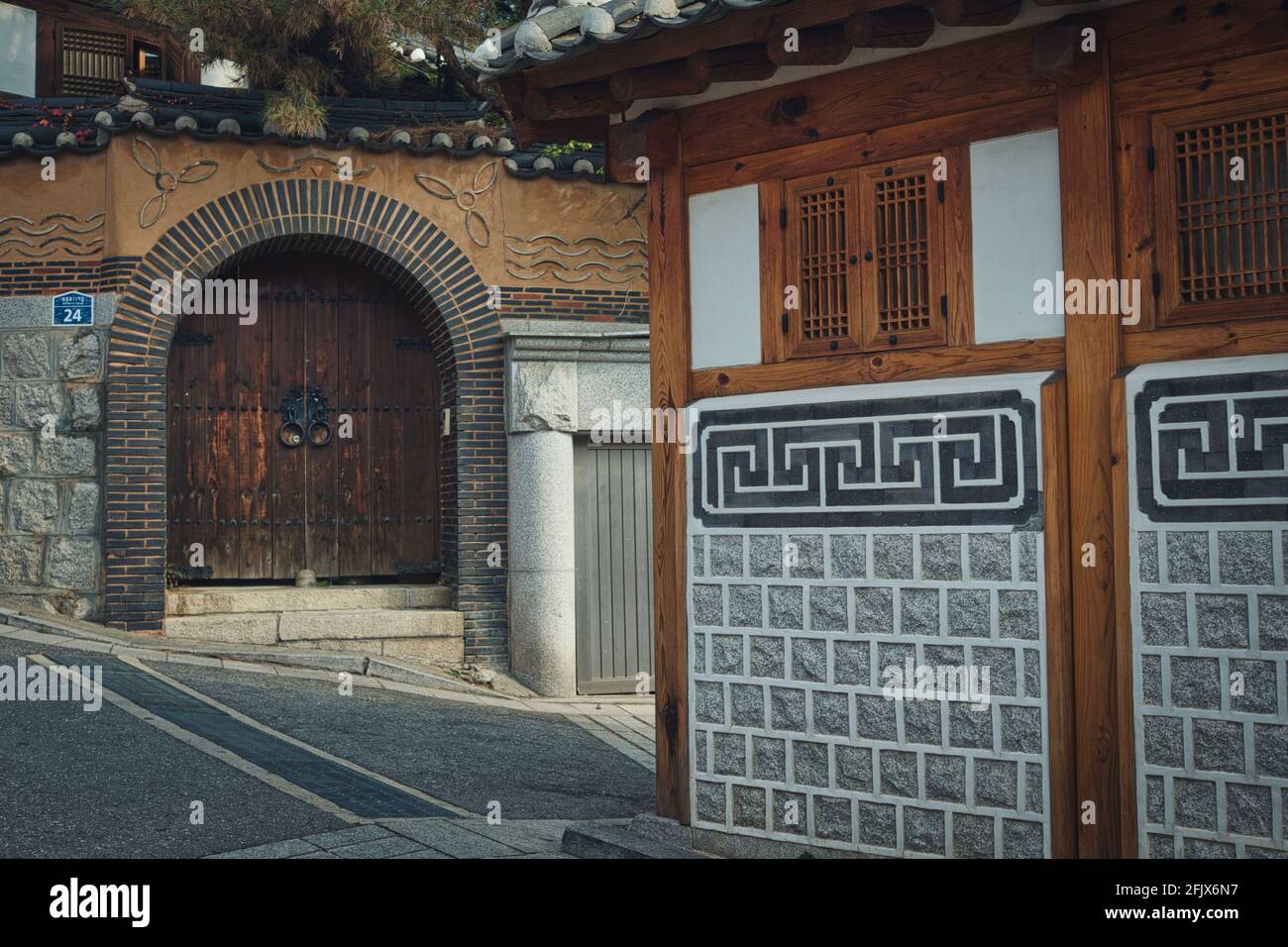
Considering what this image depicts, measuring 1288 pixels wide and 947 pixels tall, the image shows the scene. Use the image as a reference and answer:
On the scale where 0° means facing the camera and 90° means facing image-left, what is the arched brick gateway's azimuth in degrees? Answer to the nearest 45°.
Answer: approximately 0°

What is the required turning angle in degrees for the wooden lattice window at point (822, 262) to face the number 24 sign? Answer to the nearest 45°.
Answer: approximately 135° to its right

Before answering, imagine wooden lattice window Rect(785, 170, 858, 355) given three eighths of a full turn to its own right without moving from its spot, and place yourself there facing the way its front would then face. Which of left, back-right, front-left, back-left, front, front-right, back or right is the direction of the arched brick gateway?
front

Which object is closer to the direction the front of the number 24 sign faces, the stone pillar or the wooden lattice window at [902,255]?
the wooden lattice window

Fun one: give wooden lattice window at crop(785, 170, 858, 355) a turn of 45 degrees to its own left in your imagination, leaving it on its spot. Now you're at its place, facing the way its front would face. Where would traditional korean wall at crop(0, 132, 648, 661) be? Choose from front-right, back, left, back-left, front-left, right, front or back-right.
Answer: back

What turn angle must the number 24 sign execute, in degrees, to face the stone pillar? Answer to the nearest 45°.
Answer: approximately 90° to its left

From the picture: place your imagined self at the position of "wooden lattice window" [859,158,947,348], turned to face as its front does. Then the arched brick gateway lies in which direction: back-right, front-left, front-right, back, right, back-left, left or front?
back-right

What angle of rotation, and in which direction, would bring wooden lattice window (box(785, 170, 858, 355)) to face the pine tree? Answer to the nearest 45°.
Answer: approximately 135° to its right
